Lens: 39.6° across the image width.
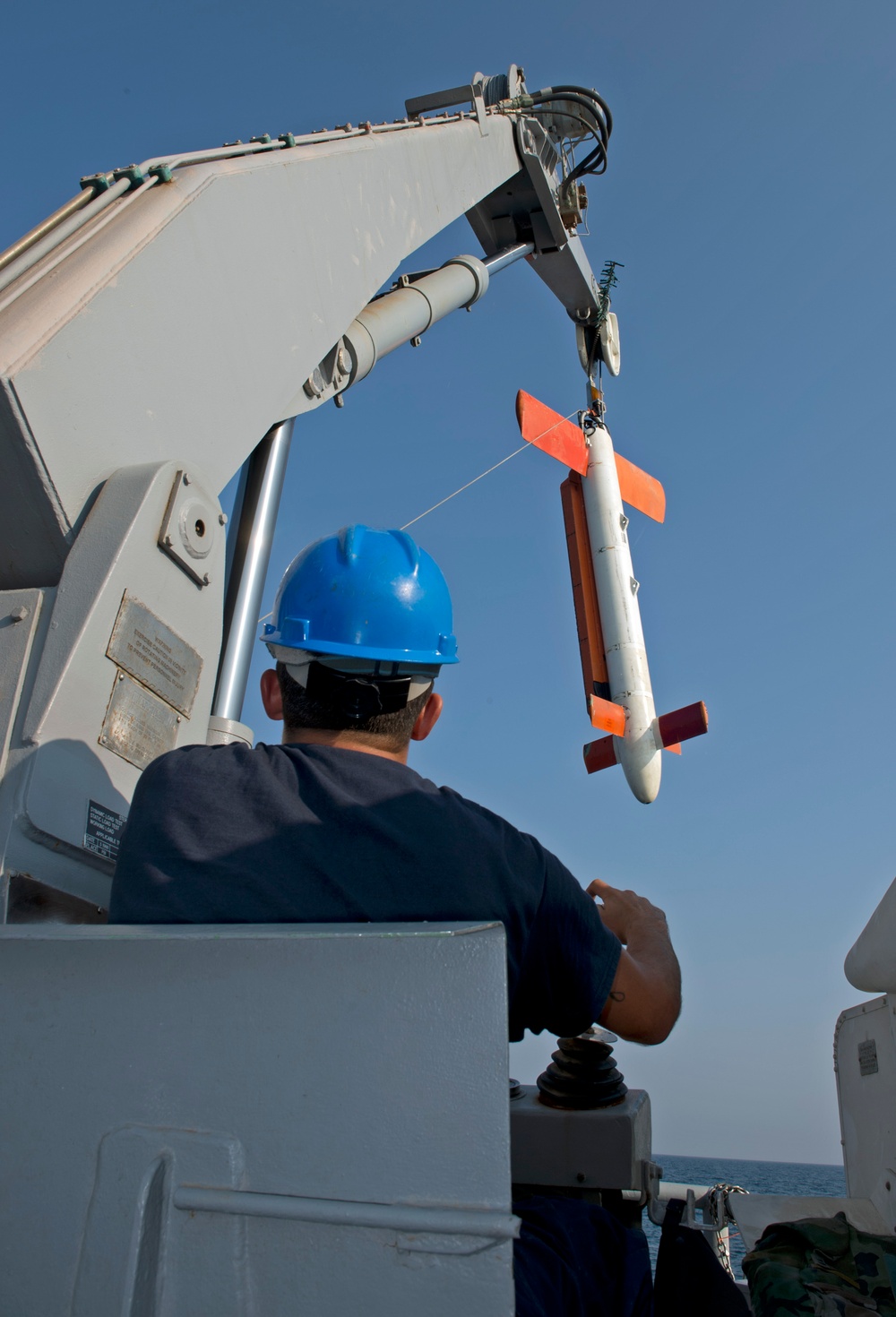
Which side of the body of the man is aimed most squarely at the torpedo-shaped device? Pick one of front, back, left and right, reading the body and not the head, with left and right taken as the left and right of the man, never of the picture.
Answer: front

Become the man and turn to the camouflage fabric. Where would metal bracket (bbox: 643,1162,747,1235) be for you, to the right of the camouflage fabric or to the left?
left

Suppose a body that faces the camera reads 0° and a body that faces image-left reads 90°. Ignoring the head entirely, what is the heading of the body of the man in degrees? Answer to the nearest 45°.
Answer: approximately 180°

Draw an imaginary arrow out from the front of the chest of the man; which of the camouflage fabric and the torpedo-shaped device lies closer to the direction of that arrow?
the torpedo-shaped device

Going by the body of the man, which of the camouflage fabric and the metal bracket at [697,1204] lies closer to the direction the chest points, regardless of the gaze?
the metal bracket

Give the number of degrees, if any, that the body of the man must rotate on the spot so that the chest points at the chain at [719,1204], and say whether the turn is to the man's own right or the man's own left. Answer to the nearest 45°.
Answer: approximately 45° to the man's own right
